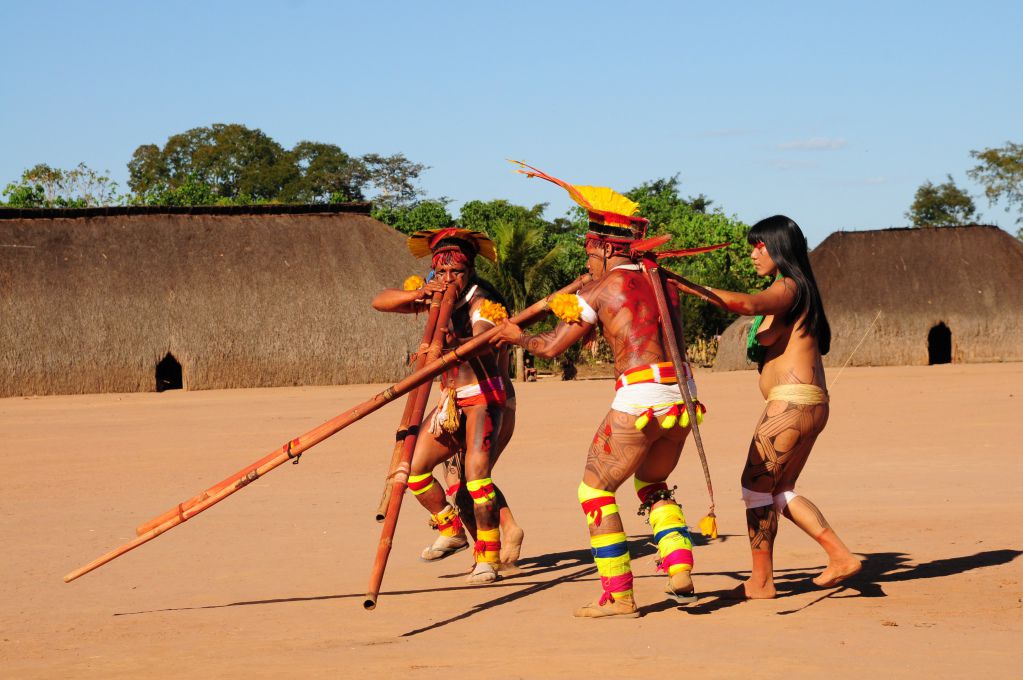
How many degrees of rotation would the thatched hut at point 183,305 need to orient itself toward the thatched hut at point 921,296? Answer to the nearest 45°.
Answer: approximately 90° to its left

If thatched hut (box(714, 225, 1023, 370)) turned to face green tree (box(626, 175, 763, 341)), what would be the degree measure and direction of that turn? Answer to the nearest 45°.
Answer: approximately 135° to its right

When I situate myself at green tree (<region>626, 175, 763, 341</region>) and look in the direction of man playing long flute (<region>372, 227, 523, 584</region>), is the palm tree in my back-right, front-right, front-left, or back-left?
front-right

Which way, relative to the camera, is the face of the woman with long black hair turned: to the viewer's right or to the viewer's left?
to the viewer's left

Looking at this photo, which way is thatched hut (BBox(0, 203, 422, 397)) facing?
toward the camera

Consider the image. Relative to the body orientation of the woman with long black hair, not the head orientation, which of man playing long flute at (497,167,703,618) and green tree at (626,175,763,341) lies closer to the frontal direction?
the man playing long flute

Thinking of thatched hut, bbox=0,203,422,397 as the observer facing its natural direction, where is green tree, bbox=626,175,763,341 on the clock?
The green tree is roughly at 8 o'clock from the thatched hut.

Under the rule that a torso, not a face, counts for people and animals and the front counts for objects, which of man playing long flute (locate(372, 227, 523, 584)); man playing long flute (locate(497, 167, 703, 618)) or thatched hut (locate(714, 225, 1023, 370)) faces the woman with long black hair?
the thatched hut

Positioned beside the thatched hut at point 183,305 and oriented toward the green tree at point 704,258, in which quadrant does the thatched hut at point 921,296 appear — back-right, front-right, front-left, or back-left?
front-right

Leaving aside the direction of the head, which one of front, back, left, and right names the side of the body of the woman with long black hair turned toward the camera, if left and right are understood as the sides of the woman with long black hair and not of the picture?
left

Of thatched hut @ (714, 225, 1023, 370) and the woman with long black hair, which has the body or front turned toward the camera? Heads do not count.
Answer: the thatched hut

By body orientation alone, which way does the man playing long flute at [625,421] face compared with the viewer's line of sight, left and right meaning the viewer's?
facing away from the viewer and to the left of the viewer

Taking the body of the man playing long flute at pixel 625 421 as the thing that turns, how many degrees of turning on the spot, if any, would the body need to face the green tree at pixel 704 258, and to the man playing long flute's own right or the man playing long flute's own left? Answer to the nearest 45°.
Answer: approximately 45° to the man playing long flute's own right

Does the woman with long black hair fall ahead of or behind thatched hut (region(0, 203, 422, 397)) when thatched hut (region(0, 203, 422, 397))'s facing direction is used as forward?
ahead

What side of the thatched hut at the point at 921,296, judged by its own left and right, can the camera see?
front

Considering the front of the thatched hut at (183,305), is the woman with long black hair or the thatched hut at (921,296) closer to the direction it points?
the woman with long black hair

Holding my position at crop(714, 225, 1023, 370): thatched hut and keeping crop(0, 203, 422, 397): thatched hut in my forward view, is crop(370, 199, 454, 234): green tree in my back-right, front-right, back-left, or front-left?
front-right

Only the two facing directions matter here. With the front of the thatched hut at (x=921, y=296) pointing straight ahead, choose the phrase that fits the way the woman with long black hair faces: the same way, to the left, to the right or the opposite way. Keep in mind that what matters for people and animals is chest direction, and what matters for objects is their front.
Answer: to the right

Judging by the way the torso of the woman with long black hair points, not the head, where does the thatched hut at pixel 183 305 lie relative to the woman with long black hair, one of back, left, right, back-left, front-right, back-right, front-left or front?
front-right

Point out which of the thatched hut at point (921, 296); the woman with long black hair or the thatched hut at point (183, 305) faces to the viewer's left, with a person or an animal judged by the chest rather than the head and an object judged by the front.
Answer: the woman with long black hair

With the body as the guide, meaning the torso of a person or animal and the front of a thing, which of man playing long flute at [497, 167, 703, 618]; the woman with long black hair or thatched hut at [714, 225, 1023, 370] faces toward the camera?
the thatched hut
